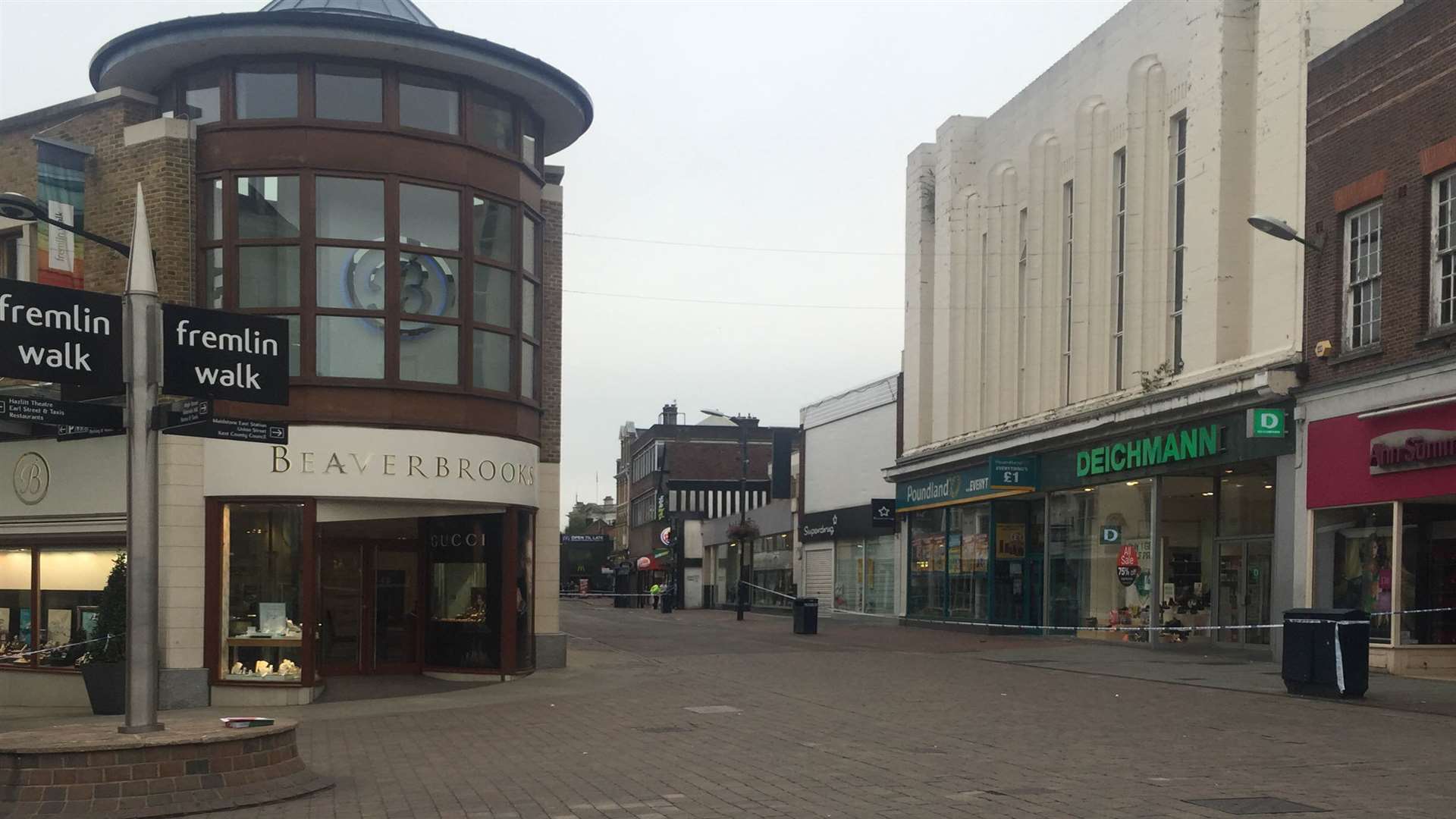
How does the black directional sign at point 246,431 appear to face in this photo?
toward the camera

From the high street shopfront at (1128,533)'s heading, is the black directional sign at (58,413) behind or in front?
in front

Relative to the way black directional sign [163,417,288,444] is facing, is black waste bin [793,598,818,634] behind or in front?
behind

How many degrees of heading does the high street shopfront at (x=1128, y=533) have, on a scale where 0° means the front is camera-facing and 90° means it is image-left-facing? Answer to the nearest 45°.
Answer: approximately 45°

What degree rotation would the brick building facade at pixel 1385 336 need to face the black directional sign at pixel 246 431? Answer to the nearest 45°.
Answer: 0° — it already faces it

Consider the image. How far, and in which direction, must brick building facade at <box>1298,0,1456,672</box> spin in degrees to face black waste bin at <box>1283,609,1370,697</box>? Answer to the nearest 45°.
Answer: approximately 45° to its left

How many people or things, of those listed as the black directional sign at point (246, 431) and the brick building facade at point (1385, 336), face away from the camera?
0

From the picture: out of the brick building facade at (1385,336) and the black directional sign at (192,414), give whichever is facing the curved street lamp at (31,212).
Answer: the brick building facade

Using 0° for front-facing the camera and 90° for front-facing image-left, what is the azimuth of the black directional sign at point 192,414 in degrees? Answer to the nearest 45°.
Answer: approximately 315°
